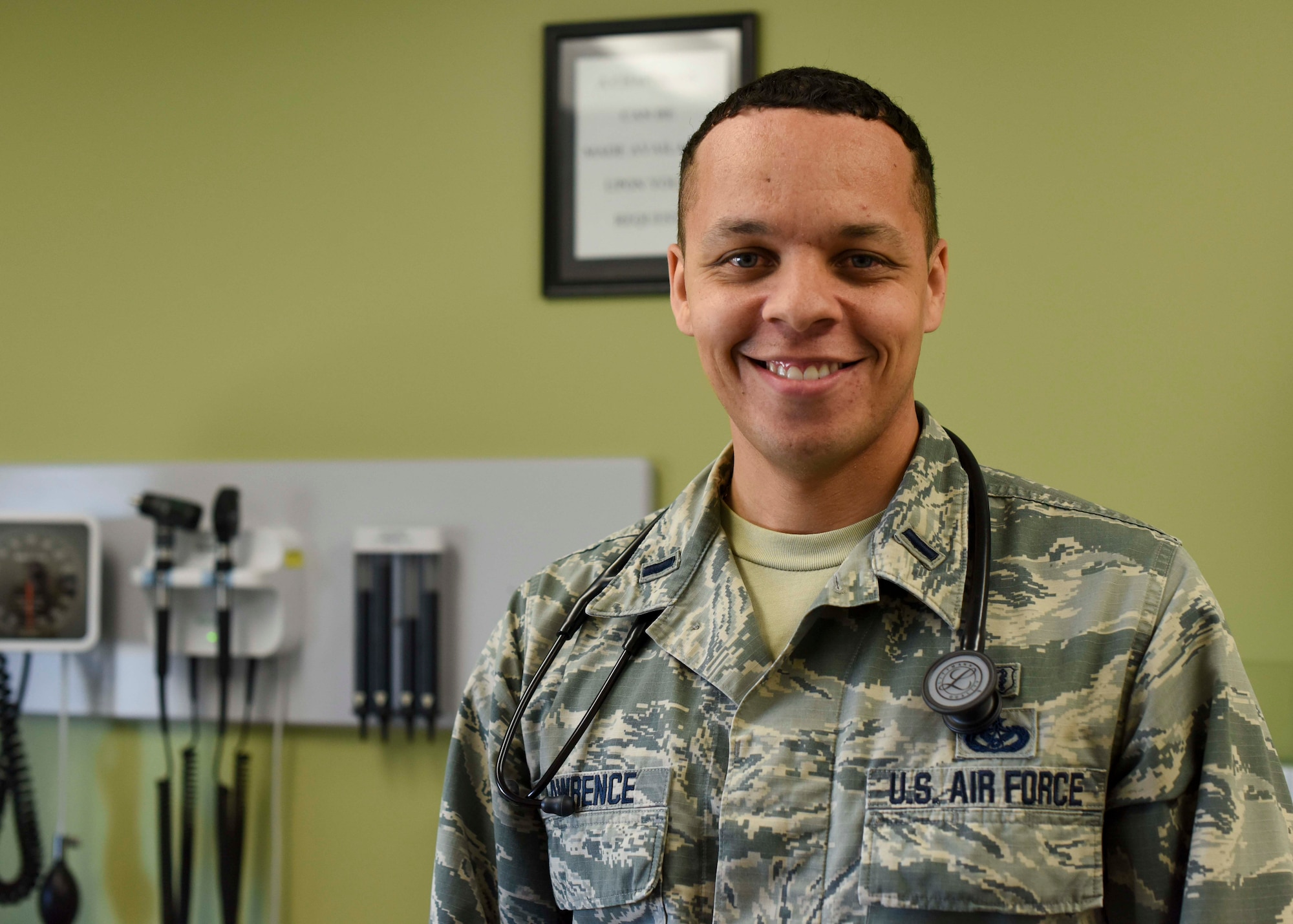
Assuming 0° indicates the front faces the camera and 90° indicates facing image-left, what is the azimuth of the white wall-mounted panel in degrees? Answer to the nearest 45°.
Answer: approximately 0°

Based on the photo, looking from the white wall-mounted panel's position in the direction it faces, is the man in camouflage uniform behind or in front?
in front

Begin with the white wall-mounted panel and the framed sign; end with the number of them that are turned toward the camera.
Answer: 2

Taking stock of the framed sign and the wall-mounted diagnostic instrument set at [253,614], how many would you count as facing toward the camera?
2

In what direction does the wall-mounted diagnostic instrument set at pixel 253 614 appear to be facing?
toward the camera

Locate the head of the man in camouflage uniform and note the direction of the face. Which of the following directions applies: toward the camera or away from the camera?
toward the camera

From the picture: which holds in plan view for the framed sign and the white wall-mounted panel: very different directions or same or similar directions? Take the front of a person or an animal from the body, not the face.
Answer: same or similar directions

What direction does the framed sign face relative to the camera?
toward the camera
